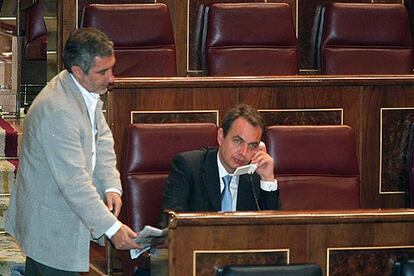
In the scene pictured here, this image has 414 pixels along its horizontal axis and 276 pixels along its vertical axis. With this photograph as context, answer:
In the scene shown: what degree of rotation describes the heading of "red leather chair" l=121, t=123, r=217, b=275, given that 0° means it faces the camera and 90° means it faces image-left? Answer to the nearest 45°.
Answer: approximately 0°

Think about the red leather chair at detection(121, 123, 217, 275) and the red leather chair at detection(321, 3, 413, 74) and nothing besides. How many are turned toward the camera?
2

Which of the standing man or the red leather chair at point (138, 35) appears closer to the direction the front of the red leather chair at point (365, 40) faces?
the standing man

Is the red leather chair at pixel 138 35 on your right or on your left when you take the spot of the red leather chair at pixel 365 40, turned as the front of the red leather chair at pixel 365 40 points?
on your right

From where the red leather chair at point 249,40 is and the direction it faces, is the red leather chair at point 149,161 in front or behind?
in front

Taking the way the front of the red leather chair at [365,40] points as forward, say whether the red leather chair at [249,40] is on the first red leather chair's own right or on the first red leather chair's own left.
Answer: on the first red leather chair's own right

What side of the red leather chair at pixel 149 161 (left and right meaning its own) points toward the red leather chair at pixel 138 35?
back

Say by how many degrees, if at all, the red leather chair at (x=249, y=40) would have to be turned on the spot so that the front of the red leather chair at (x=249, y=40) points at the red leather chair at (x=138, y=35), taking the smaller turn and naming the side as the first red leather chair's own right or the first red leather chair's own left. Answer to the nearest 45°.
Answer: approximately 90° to the first red leather chair's own right

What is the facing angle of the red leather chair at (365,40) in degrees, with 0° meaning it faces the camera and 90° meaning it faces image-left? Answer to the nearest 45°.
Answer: approximately 0°

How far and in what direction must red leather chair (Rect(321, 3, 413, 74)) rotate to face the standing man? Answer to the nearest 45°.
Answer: approximately 45° to its right

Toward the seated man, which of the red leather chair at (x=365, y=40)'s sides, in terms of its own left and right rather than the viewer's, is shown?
front

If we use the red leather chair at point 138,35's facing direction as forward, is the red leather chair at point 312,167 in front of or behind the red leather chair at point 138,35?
in front
